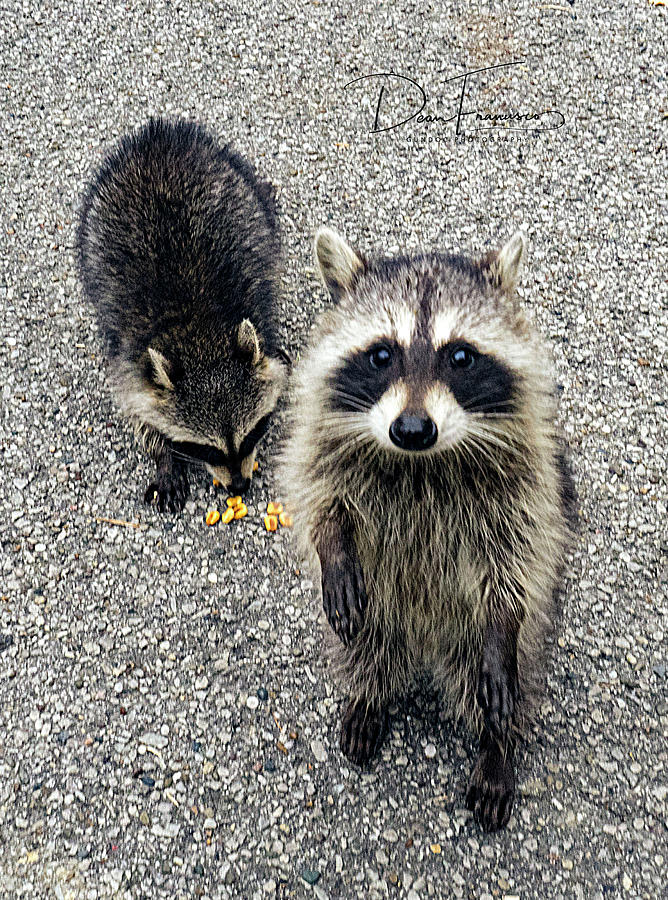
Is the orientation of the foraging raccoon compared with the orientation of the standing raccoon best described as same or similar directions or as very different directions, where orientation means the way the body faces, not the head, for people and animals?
same or similar directions

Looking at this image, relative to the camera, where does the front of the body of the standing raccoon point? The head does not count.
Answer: toward the camera

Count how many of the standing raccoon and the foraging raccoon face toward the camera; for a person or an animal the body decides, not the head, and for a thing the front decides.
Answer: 2

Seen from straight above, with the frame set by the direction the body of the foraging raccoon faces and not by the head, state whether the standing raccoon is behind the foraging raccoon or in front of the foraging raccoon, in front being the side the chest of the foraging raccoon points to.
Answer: in front

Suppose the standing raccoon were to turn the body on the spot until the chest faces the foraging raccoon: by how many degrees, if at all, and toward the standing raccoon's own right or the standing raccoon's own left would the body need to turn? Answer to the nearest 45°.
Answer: approximately 135° to the standing raccoon's own right

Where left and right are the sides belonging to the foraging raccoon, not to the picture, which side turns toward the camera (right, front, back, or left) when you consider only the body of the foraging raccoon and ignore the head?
front
